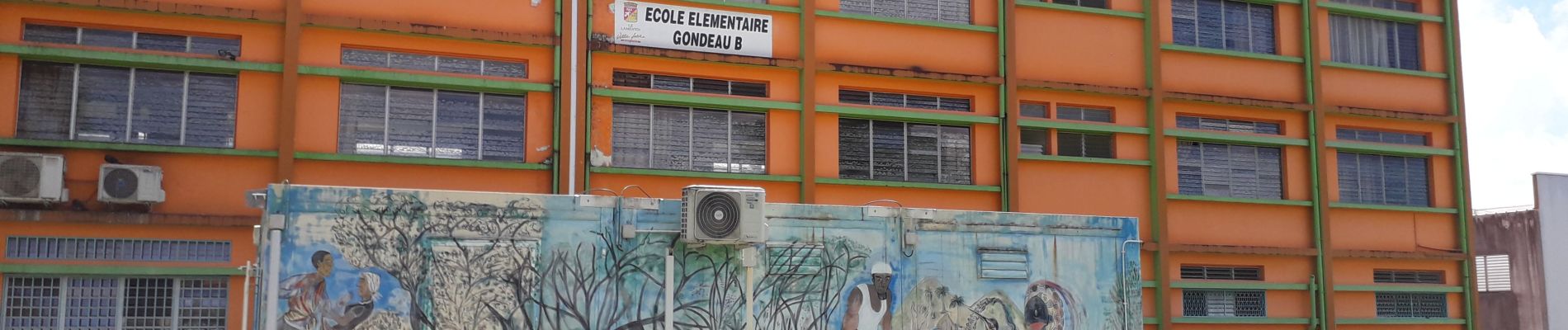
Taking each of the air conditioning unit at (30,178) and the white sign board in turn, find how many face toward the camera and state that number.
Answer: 2

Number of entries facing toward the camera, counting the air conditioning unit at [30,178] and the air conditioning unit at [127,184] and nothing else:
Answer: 2

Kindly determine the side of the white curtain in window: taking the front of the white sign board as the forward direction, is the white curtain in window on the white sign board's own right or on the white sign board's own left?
on the white sign board's own left

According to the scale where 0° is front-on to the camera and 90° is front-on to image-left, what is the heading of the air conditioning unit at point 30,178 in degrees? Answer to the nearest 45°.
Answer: approximately 0°

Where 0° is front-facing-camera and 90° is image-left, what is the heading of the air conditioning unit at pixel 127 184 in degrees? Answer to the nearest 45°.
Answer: approximately 0°
